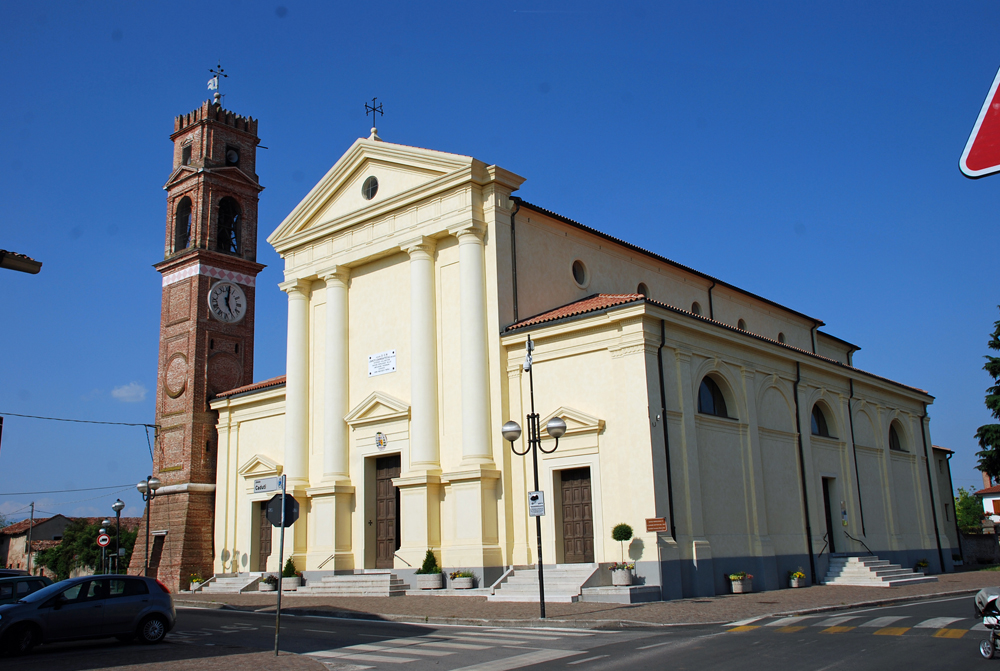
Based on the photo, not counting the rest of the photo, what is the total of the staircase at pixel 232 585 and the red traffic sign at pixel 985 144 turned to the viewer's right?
0

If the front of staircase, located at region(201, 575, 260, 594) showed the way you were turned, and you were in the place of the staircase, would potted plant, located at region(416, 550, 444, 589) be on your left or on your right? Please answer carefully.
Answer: on your left

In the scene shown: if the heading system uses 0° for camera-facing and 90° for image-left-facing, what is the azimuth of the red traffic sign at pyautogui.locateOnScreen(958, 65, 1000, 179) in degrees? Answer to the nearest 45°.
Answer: approximately 0°

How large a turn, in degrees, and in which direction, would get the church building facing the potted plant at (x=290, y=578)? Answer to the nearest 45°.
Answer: approximately 45° to its right

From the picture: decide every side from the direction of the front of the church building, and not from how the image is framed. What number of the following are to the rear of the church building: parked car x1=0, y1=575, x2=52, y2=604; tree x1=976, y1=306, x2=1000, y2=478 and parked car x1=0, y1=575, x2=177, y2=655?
1

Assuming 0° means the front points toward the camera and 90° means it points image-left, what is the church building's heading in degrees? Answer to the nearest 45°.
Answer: approximately 45°

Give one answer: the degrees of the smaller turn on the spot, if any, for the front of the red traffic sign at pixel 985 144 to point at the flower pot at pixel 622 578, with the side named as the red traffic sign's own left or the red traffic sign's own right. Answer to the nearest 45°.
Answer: approximately 135° to the red traffic sign's own right
